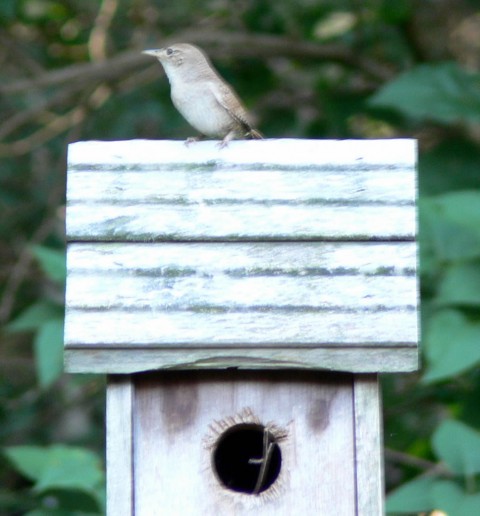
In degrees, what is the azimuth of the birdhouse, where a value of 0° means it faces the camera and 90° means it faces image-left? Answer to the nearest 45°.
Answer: approximately 0°

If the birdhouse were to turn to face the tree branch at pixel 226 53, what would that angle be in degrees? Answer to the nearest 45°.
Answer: approximately 180°

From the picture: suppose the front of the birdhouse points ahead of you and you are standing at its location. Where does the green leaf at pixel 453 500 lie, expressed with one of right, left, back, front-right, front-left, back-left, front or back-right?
back-left

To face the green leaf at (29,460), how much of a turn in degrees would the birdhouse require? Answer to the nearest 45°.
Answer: approximately 135° to its right

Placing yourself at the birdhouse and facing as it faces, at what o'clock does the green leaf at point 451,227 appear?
The green leaf is roughly at 7 o'clock from the birdhouse.

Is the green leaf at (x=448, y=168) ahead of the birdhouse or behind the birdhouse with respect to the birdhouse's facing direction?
behind

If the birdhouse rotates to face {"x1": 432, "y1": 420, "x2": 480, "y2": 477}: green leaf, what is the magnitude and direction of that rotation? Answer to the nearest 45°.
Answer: approximately 135° to its left
